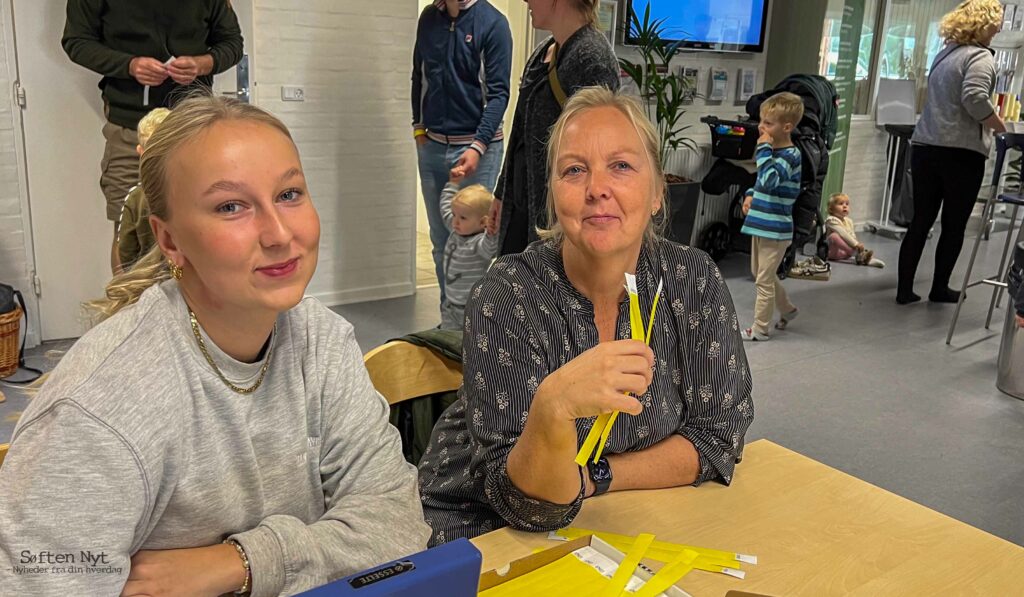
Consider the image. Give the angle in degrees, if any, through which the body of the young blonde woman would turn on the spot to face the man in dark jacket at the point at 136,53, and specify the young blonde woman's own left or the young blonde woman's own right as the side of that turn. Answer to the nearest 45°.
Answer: approximately 135° to the young blonde woman's own left

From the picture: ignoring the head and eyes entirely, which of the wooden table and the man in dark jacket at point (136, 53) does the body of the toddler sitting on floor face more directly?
the wooden table

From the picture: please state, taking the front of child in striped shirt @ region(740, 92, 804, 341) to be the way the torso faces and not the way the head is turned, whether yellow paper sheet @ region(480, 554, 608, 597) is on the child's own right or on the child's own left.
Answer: on the child's own left

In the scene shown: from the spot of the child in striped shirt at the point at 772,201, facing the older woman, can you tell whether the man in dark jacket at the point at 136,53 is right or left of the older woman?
right

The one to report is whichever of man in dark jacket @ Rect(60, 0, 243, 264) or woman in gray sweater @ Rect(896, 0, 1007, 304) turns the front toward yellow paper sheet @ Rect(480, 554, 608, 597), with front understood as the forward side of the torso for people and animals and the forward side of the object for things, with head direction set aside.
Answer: the man in dark jacket

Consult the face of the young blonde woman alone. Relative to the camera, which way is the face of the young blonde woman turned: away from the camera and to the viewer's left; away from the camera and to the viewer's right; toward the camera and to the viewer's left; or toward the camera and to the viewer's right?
toward the camera and to the viewer's right

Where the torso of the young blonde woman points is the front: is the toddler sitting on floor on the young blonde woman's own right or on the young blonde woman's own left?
on the young blonde woman's own left

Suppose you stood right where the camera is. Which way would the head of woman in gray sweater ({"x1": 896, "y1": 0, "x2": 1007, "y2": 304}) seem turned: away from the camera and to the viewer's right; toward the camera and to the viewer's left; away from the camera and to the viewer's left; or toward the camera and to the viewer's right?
away from the camera and to the viewer's right

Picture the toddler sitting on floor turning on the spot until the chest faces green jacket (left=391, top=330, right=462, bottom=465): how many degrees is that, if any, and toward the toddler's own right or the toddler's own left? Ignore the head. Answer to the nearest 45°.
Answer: approximately 45° to the toddler's own right

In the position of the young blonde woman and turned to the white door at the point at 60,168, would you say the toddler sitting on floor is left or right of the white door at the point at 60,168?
right

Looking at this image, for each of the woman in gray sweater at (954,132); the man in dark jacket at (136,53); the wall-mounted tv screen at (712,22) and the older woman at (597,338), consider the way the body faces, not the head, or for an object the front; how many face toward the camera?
3

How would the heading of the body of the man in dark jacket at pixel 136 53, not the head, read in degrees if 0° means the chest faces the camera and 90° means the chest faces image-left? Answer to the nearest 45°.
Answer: approximately 0°
